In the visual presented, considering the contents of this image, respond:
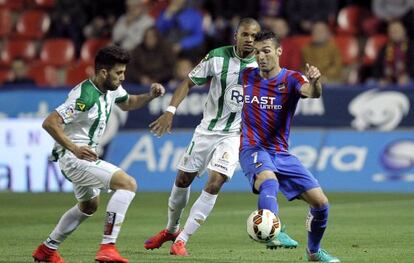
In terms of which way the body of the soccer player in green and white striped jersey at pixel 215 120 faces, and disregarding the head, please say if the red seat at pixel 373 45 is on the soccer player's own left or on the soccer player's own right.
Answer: on the soccer player's own left

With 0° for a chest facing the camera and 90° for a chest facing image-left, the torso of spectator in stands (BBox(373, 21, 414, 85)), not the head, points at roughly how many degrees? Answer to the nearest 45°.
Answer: approximately 0°

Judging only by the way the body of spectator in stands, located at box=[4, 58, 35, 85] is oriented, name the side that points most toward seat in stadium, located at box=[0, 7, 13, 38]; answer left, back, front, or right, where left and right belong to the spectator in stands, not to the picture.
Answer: back

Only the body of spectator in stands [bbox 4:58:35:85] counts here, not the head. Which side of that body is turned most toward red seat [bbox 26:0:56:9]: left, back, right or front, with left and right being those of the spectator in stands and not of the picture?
back

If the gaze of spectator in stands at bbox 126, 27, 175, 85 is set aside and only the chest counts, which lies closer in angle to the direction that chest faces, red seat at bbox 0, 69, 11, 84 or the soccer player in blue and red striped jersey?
the soccer player in blue and red striped jersey

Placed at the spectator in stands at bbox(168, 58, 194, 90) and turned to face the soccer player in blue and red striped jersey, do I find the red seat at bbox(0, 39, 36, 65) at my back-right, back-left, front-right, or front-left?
back-right
